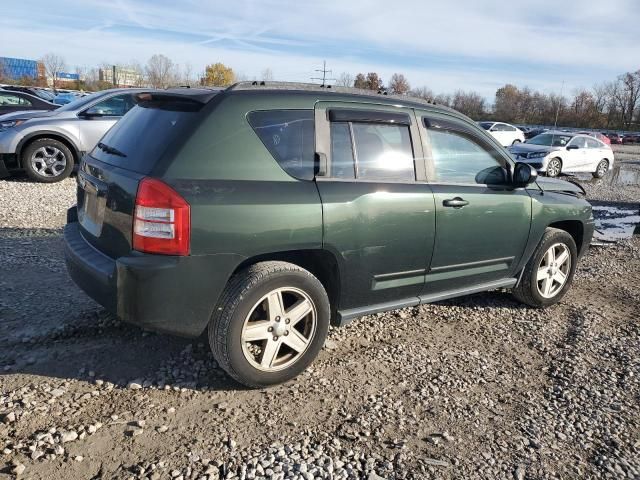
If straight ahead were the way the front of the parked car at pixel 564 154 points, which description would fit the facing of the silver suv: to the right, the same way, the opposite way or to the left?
the same way

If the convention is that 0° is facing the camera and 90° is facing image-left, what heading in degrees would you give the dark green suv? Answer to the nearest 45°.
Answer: approximately 225°

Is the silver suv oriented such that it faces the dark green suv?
no

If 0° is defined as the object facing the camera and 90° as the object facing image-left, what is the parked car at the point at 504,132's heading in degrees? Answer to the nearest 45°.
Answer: approximately 45°

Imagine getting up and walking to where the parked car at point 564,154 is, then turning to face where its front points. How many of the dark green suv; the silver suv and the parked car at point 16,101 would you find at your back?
0

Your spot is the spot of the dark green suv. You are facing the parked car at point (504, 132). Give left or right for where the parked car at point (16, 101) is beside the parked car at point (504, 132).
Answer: left

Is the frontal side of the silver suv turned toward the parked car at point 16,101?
no

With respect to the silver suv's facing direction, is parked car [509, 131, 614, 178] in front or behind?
behind

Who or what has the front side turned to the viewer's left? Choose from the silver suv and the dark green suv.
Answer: the silver suv

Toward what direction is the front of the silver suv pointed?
to the viewer's left

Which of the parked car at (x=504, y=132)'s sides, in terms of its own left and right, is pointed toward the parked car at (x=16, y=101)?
front

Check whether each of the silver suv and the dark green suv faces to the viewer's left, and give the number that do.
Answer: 1

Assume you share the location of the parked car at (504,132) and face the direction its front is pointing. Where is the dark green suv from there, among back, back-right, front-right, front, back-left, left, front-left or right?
front-left

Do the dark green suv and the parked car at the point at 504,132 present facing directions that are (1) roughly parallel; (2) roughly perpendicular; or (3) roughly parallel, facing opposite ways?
roughly parallel, facing opposite ways

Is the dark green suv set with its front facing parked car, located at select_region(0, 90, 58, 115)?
no

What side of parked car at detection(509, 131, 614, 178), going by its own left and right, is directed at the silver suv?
front

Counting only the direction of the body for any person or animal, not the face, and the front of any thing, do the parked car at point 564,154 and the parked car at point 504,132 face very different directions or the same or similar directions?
same or similar directions

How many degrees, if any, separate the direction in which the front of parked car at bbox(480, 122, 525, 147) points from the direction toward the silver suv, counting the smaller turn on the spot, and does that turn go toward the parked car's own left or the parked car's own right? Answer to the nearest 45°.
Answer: approximately 45° to the parked car's own left
